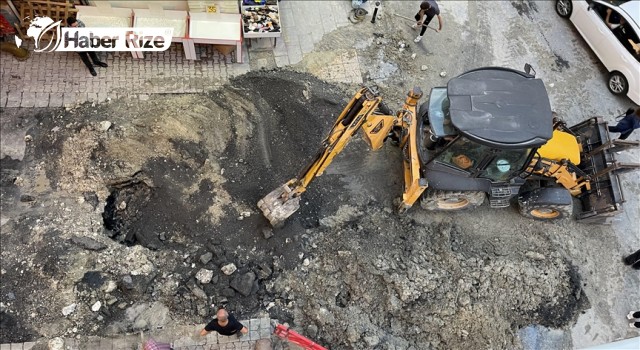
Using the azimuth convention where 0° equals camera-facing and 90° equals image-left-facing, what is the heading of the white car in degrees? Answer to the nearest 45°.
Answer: approximately 135°

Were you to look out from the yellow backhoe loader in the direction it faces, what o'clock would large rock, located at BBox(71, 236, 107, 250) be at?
The large rock is roughly at 5 o'clock from the yellow backhoe loader.

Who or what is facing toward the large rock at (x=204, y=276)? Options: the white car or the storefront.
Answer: the storefront

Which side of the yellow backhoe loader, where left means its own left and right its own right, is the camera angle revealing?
right

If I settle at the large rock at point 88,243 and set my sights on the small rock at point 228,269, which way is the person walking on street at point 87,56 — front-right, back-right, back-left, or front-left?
back-left

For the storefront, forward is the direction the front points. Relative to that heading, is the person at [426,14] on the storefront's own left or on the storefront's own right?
on the storefront's own left

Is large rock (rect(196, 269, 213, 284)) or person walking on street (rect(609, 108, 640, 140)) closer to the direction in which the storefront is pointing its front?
the large rock

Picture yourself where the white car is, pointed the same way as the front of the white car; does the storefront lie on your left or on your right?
on your left
